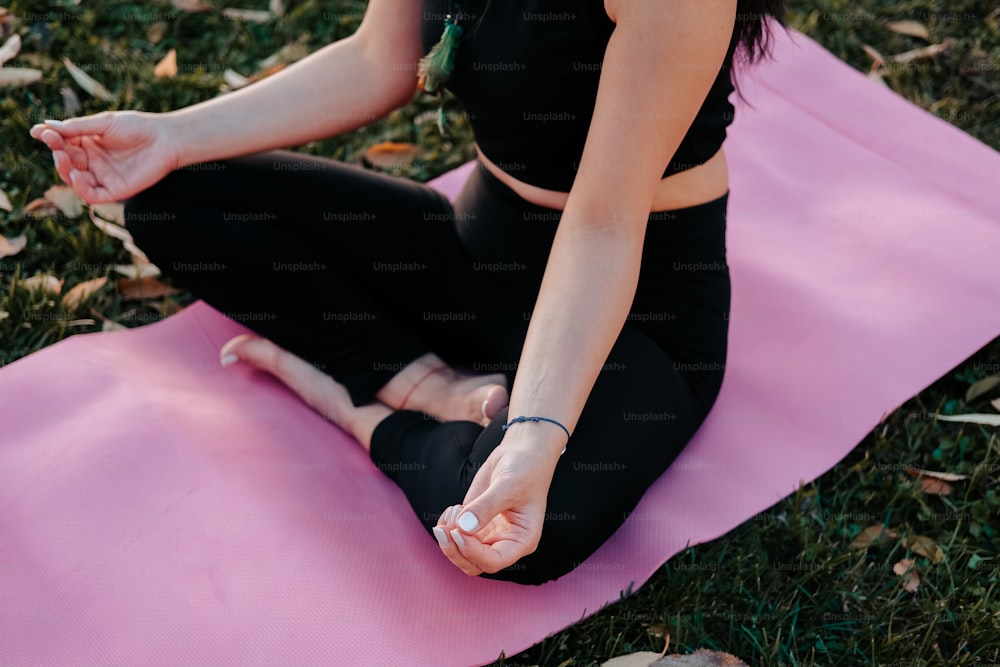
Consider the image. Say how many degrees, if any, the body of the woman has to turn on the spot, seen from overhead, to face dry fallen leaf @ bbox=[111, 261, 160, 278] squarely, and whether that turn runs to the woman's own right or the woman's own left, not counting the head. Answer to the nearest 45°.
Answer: approximately 90° to the woman's own right

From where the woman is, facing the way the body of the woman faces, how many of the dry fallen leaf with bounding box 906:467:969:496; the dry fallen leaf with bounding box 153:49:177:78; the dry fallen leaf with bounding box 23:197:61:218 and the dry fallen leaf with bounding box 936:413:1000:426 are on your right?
2

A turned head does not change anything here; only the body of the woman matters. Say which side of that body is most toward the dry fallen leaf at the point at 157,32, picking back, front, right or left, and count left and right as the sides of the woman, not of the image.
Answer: right

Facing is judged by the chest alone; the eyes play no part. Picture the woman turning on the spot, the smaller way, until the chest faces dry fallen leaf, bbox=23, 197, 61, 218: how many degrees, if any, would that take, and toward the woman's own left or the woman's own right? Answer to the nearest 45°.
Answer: approximately 90° to the woman's own right

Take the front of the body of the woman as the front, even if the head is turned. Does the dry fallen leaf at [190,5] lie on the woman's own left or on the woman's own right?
on the woman's own right

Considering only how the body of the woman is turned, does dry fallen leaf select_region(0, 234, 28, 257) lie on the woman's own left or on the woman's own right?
on the woman's own right

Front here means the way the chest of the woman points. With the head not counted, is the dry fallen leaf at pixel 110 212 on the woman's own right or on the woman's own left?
on the woman's own right

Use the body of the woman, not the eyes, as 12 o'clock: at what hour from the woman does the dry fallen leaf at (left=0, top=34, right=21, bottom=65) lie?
The dry fallen leaf is roughly at 3 o'clock from the woman.

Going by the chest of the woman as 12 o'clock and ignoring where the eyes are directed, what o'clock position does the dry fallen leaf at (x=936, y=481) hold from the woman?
The dry fallen leaf is roughly at 8 o'clock from the woman.

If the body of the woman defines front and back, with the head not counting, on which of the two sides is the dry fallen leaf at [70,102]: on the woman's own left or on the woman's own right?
on the woman's own right

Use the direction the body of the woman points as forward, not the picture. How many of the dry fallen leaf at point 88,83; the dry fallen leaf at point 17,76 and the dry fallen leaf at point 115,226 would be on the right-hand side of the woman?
3

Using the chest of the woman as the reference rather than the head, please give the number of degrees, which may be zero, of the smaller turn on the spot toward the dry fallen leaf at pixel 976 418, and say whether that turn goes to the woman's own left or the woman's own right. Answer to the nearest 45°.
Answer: approximately 135° to the woman's own left

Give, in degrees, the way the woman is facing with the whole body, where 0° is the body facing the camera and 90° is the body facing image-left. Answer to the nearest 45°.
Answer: approximately 45°

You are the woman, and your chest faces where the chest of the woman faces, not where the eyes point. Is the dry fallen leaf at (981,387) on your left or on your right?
on your left

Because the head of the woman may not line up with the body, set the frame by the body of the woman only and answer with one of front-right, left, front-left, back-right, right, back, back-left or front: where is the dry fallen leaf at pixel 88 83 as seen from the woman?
right
